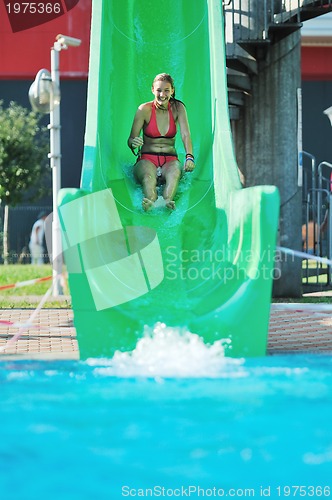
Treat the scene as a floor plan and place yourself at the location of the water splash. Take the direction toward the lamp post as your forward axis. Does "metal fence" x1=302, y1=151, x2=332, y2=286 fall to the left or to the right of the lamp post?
right

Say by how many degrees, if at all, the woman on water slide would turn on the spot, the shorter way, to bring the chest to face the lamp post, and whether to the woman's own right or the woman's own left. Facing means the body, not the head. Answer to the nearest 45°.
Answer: approximately 135° to the woman's own right

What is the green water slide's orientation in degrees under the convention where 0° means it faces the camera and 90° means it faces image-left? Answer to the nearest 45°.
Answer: approximately 0°

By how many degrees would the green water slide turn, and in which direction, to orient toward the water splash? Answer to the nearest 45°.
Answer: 0° — it already faces it

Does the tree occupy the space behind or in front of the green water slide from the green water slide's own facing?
behind

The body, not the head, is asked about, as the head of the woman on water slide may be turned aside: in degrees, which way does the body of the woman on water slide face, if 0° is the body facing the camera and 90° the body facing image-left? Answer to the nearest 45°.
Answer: approximately 0°
